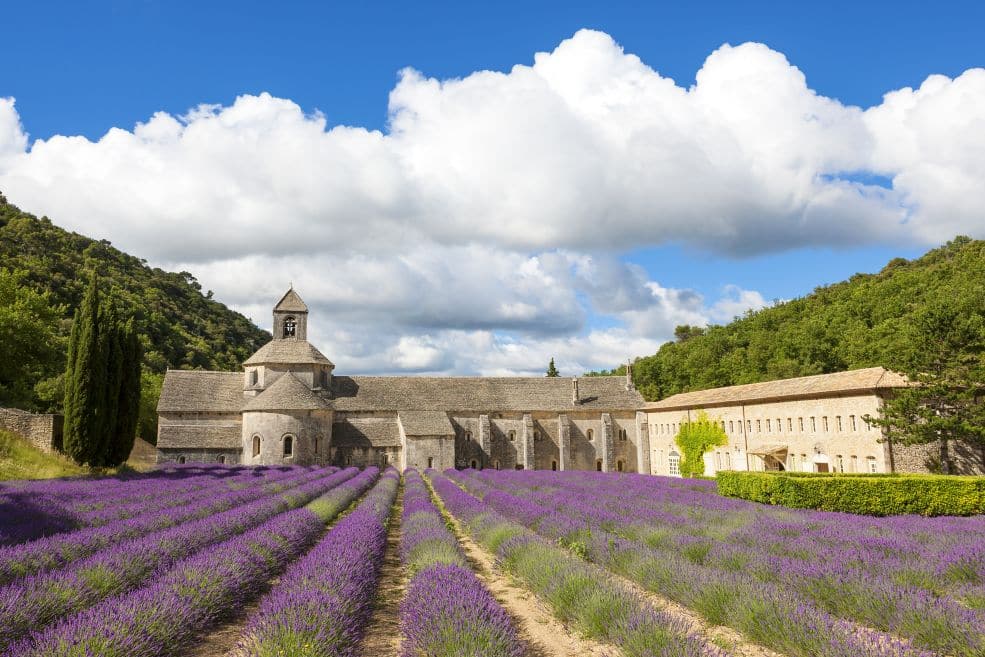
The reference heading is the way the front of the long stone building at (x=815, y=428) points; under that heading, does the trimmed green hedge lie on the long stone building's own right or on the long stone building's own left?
on the long stone building's own left

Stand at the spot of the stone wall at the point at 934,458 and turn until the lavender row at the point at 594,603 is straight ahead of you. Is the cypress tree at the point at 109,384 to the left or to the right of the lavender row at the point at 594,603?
right

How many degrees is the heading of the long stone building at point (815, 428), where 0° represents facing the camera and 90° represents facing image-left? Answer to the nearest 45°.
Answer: approximately 45°

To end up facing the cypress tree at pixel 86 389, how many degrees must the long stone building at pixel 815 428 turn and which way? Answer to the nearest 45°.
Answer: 0° — it already faces it

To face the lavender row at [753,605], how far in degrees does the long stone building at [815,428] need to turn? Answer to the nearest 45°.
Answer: approximately 45° to its left

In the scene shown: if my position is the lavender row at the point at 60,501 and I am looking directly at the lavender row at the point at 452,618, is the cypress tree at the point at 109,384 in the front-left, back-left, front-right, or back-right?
back-left
